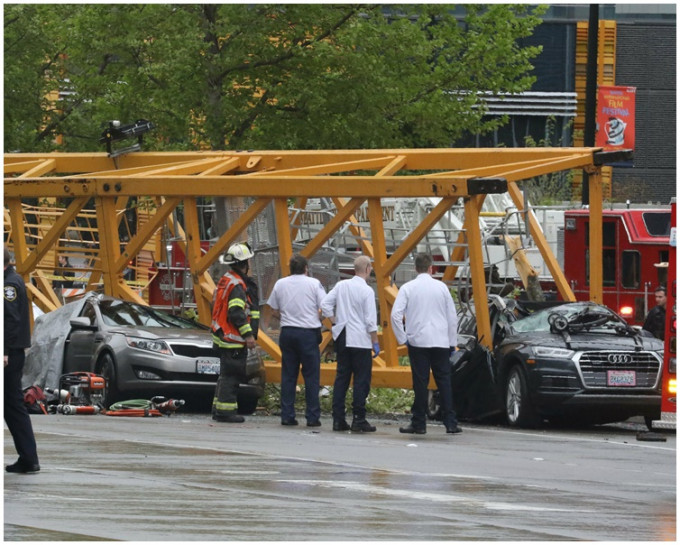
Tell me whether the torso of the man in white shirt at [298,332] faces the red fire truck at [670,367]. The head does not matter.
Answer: no

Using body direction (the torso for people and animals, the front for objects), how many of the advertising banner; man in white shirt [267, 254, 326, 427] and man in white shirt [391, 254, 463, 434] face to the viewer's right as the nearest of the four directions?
0

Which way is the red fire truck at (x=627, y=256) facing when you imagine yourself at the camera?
facing to the right of the viewer

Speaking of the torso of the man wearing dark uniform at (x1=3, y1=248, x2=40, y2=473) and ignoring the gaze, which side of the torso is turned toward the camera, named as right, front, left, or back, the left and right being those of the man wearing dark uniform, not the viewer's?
left

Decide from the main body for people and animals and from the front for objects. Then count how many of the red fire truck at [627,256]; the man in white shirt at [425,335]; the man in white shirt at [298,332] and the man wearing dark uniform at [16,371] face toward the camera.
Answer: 0

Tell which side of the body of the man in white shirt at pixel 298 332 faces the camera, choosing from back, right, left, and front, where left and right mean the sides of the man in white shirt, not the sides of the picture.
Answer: back

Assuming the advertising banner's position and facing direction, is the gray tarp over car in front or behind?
in front

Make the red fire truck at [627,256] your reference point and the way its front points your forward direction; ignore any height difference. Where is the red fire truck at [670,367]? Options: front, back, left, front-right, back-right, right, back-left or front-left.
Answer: right

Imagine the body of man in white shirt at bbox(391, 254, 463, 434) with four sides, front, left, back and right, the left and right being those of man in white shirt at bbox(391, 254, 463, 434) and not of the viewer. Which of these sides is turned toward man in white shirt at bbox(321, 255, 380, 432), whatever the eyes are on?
left

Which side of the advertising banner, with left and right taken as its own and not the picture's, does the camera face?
front

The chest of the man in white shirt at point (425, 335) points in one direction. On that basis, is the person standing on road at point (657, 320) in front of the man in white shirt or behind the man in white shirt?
in front

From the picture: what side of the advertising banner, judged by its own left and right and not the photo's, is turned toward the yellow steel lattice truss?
front

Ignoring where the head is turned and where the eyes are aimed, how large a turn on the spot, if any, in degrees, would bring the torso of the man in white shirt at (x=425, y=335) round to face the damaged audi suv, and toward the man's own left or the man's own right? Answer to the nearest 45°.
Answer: approximately 45° to the man's own right

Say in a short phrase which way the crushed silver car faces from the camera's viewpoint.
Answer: facing the viewer and to the right of the viewer
